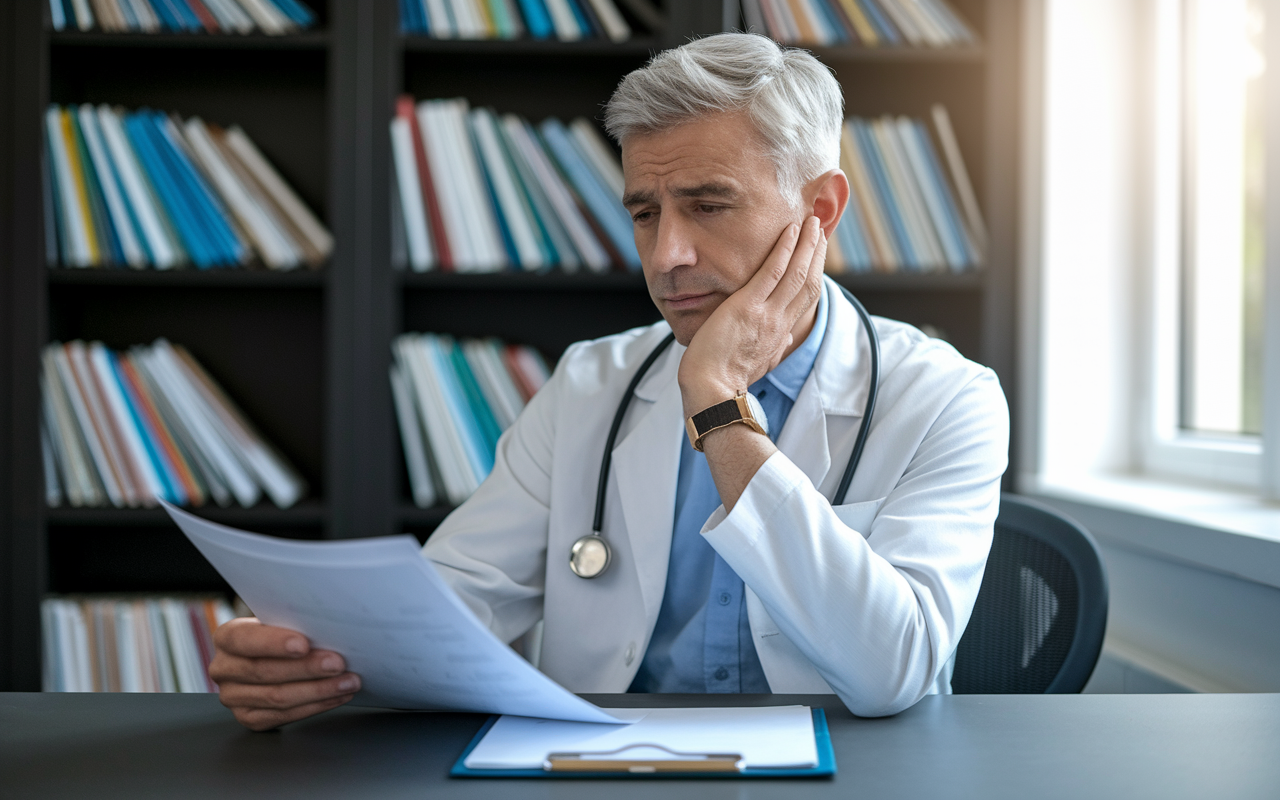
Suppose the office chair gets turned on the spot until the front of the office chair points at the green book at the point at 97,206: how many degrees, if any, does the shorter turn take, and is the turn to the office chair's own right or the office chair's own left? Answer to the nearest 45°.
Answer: approximately 45° to the office chair's own right

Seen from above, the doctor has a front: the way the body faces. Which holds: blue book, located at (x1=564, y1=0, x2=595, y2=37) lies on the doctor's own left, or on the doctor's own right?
on the doctor's own right

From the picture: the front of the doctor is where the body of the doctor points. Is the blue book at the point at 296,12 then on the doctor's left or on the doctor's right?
on the doctor's right

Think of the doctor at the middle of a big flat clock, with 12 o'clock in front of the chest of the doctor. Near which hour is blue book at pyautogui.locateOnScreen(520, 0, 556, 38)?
The blue book is roughly at 4 o'clock from the doctor.

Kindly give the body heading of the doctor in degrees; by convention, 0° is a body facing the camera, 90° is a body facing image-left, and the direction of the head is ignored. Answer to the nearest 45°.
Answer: approximately 45°

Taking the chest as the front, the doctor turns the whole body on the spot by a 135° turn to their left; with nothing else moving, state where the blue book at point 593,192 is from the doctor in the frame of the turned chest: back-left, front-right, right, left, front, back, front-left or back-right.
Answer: left

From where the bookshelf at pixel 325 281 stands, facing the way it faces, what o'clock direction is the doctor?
The doctor is roughly at 11 o'clock from the bookshelf.

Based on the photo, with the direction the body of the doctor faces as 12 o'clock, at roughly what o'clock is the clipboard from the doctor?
The clipboard is roughly at 11 o'clock from the doctor.
